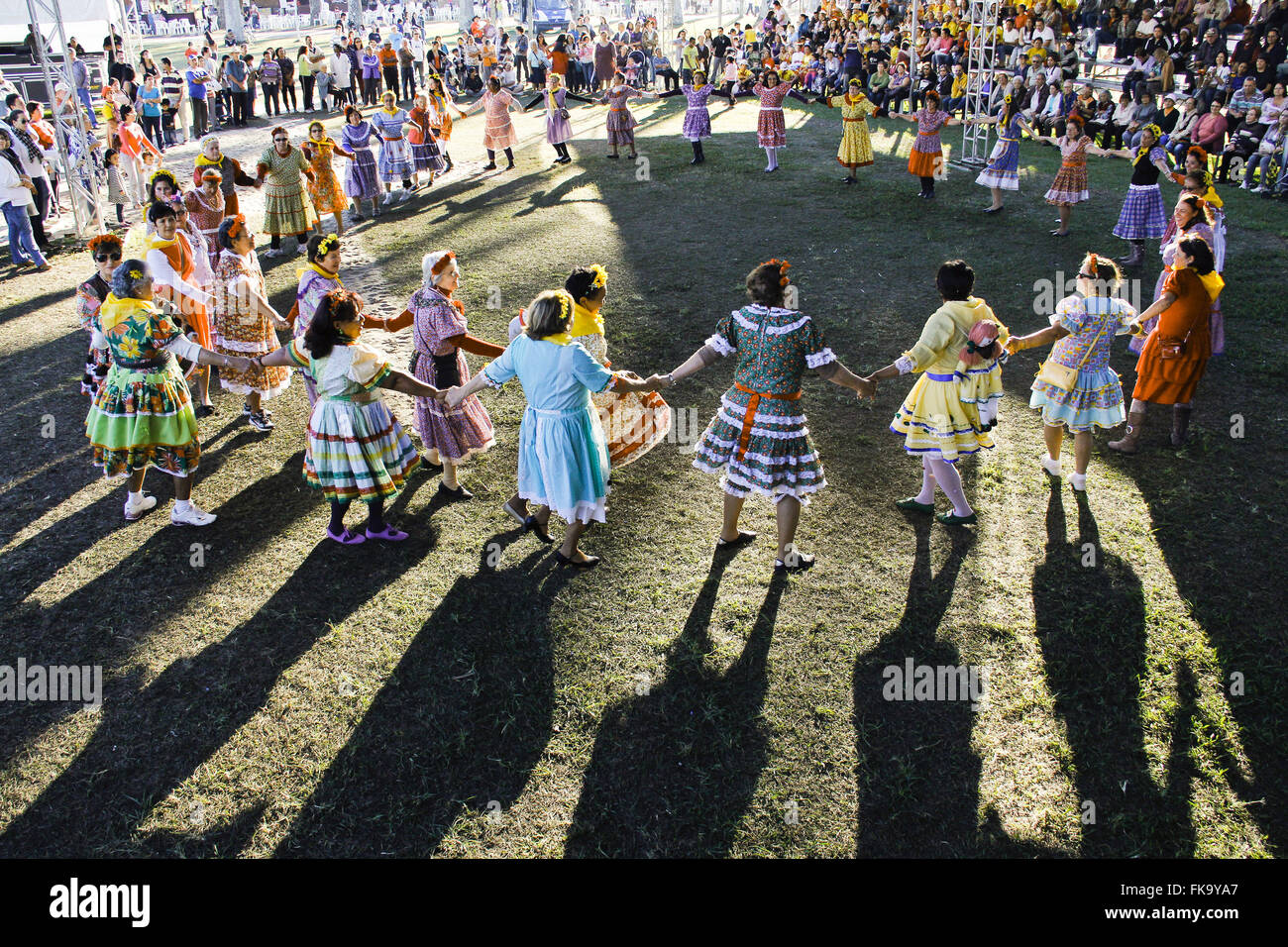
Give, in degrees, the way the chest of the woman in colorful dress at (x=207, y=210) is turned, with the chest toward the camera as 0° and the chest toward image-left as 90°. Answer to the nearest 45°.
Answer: approximately 315°

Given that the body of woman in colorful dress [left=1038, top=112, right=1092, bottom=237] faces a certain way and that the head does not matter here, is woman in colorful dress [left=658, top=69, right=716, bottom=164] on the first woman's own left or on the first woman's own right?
on the first woman's own right

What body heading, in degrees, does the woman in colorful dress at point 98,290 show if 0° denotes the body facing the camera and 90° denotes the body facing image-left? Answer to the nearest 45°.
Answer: approximately 315°

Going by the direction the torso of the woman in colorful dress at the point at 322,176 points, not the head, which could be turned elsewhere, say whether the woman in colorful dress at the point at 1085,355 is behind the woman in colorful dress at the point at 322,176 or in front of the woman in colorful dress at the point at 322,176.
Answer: in front

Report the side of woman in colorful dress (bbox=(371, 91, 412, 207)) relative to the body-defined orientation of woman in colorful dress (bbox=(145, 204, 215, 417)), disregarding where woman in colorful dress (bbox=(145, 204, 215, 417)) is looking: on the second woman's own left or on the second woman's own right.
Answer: on the second woman's own left

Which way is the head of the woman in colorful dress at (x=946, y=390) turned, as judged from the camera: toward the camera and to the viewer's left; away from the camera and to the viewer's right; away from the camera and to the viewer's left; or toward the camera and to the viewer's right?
away from the camera and to the viewer's left

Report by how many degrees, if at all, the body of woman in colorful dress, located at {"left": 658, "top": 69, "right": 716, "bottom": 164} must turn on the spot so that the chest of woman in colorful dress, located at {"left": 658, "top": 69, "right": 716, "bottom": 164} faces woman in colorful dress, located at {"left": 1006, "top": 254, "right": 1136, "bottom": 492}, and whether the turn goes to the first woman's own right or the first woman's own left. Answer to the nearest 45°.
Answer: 0° — they already face them

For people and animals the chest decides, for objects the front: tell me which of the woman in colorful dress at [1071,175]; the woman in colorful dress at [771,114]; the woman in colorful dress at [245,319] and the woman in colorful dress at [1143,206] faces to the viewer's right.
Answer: the woman in colorful dress at [245,319]

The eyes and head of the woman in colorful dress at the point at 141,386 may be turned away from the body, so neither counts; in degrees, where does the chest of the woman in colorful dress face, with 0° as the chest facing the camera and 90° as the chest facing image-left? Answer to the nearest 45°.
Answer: approximately 225°

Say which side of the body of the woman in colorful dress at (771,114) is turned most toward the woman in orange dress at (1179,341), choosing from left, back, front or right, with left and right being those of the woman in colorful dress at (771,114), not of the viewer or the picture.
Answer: front

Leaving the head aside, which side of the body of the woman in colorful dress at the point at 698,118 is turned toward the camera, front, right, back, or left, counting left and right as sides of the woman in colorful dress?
front

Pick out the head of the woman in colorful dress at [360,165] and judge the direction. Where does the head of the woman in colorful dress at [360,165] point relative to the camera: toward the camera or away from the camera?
toward the camera
